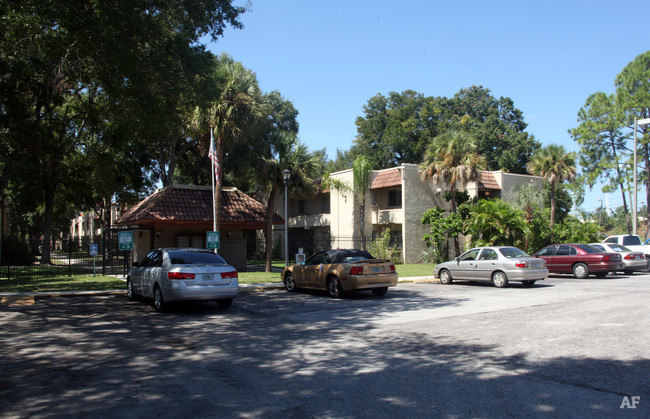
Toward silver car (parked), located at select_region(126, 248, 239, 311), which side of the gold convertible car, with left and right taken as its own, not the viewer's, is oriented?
left

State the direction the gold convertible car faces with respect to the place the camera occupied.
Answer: facing away from the viewer and to the left of the viewer

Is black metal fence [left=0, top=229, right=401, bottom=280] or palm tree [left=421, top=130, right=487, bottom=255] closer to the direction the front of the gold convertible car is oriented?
the black metal fence

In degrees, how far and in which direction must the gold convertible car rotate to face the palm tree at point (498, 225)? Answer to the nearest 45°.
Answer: approximately 90° to its right
